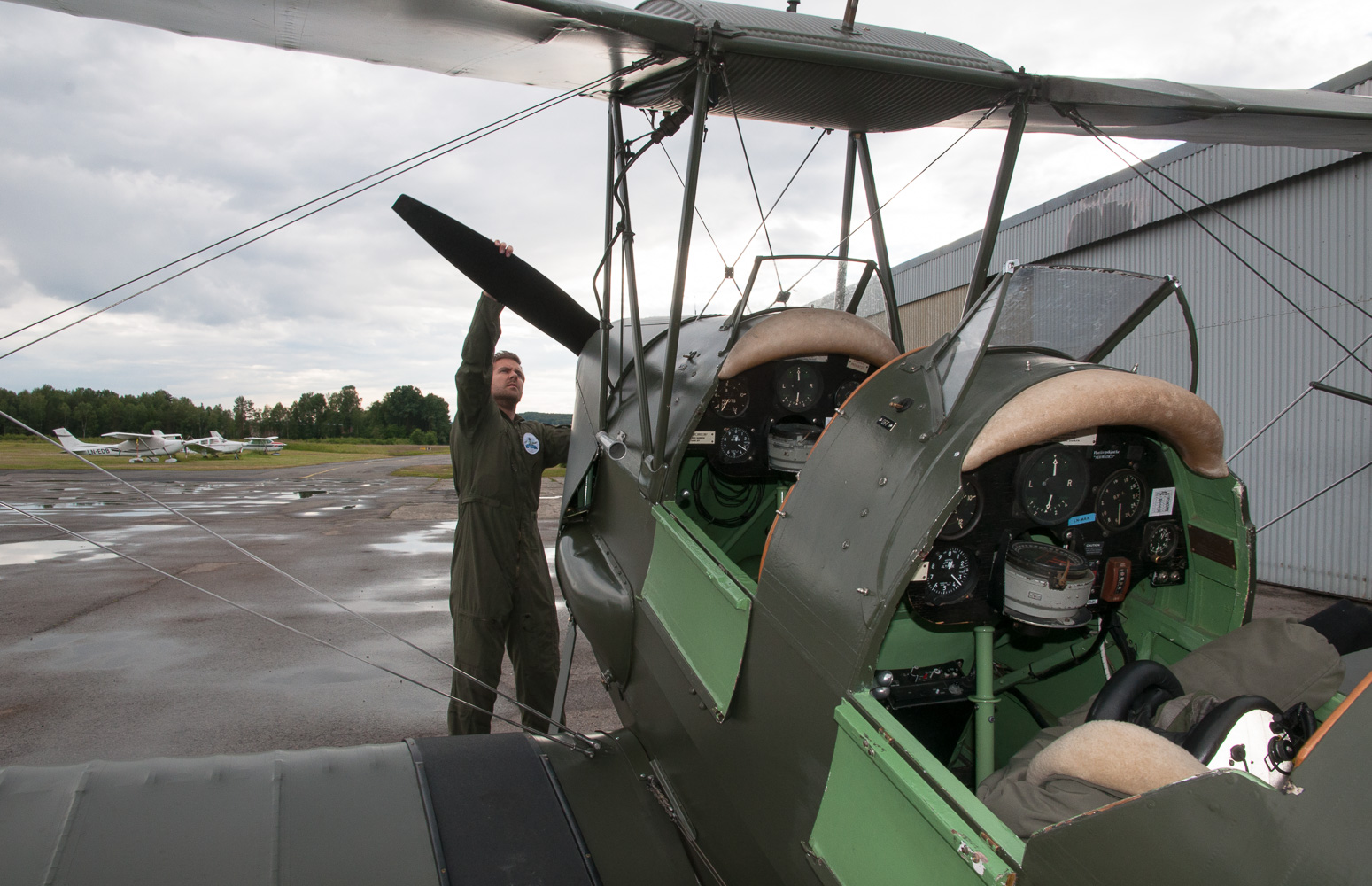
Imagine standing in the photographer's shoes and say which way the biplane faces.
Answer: facing away from the viewer and to the left of the viewer

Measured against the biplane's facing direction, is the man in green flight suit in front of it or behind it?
in front

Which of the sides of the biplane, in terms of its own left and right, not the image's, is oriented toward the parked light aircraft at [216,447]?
front

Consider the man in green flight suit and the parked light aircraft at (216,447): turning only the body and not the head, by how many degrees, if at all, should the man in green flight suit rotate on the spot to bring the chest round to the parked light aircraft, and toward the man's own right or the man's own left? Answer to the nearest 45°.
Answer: approximately 135° to the man's own left

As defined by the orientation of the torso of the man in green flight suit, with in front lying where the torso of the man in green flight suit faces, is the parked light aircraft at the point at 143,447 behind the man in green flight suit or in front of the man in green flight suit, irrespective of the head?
behind

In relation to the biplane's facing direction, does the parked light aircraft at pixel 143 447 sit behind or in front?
in front

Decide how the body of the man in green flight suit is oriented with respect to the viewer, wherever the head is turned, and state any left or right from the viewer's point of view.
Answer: facing the viewer and to the right of the viewer
